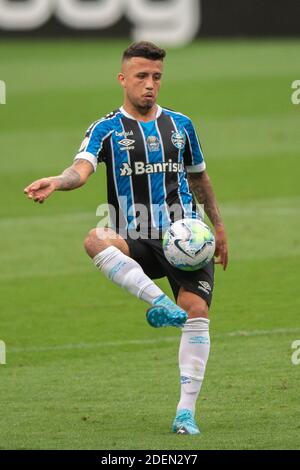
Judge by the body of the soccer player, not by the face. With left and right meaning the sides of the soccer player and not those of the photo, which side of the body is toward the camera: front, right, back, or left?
front
